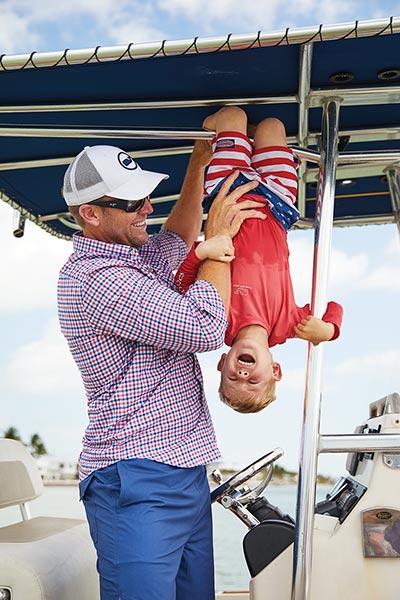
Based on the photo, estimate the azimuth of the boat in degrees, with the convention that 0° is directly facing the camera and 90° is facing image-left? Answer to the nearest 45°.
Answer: approximately 270°

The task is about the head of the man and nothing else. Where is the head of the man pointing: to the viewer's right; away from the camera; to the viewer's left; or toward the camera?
to the viewer's right

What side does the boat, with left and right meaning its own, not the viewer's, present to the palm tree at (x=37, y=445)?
left
